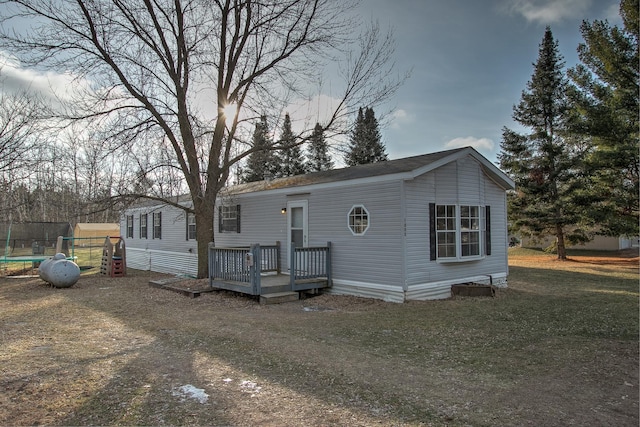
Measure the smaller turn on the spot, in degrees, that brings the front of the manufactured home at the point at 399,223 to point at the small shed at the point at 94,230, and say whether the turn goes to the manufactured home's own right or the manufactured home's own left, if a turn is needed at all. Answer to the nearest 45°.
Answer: approximately 90° to the manufactured home's own right

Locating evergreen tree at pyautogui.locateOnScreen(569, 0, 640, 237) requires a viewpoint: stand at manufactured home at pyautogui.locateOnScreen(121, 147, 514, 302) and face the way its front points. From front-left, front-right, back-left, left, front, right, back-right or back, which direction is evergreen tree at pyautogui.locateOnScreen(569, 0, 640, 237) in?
back

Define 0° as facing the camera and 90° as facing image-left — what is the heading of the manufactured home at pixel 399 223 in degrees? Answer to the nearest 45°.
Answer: approximately 45°

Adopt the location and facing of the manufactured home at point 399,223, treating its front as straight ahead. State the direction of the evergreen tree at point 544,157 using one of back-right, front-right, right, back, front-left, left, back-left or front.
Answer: back
